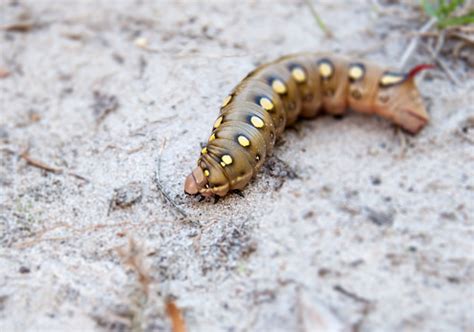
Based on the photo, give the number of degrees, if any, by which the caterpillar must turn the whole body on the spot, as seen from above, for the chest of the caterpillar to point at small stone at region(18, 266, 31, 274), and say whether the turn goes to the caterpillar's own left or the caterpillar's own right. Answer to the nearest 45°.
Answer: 0° — it already faces it

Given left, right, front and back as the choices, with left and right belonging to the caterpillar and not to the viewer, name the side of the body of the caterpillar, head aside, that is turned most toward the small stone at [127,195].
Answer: front

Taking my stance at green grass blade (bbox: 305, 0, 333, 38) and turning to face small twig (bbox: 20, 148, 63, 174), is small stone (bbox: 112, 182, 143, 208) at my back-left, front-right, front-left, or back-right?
front-left

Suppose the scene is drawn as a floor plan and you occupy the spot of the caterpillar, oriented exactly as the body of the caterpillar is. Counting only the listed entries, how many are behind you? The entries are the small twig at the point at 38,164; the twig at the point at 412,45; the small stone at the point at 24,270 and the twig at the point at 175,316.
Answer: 1

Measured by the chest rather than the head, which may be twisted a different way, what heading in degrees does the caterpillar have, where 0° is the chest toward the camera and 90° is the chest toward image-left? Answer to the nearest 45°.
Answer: approximately 45°

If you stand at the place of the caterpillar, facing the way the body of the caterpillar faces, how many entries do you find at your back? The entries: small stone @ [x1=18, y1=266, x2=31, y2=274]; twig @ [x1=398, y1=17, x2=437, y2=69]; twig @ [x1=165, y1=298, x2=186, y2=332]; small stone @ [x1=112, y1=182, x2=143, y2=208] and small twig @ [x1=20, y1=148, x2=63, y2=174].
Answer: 1

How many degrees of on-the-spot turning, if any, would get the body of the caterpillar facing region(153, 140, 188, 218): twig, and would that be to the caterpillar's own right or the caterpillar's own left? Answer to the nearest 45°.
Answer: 0° — it already faces it

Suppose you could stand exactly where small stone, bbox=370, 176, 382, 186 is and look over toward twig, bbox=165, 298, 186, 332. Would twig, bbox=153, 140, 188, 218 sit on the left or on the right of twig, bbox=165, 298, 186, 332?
right

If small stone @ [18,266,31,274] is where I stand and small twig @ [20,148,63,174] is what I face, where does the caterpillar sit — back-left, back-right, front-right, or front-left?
front-right

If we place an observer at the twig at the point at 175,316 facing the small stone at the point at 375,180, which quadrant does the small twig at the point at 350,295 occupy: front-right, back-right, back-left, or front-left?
front-right

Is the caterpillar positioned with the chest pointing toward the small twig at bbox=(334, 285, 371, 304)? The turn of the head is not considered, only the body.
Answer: no

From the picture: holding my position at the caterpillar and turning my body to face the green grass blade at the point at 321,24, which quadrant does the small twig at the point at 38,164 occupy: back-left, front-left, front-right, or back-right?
back-left

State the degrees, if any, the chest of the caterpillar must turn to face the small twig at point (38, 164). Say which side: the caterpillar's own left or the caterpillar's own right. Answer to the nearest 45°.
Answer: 0° — it already faces it

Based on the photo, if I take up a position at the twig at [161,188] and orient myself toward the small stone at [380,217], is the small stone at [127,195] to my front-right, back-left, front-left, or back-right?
back-right

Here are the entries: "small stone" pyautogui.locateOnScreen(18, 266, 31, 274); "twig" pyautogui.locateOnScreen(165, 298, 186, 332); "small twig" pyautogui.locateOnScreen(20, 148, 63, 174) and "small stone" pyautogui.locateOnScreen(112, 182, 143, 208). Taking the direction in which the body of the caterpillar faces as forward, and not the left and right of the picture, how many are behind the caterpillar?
0

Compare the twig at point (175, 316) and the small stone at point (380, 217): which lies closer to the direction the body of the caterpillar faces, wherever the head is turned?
the twig

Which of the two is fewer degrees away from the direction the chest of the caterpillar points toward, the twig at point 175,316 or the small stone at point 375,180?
the twig

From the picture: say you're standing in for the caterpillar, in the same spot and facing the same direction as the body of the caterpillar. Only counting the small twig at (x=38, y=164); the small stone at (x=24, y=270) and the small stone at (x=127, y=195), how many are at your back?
0

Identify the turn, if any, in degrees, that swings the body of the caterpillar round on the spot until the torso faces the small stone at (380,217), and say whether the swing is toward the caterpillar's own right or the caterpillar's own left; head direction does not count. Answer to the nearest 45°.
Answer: approximately 90° to the caterpillar's own left

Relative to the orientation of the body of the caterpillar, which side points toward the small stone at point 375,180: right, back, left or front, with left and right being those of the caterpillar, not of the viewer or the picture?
left

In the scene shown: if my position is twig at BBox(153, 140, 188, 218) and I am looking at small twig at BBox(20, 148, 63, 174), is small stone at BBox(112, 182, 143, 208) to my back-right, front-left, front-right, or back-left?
front-left

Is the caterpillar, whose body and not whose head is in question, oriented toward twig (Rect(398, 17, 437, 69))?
no
